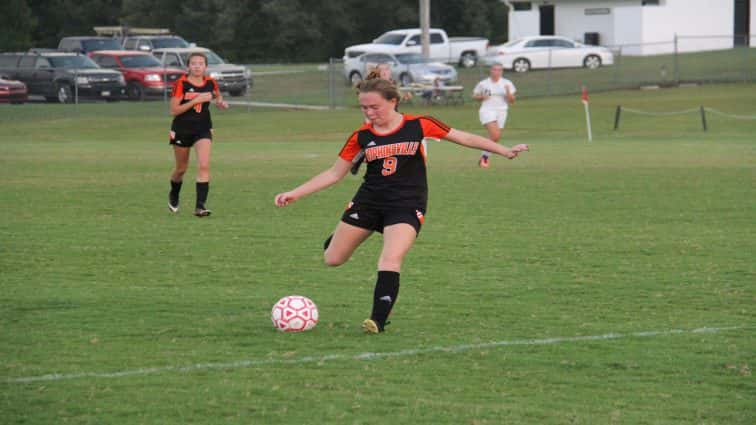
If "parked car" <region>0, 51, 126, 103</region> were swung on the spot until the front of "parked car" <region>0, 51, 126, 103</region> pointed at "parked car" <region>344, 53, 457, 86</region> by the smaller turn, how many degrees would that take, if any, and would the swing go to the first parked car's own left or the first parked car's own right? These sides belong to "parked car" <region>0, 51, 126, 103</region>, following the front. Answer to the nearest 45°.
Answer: approximately 45° to the first parked car's own left

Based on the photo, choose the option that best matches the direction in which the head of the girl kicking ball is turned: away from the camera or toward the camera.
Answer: toward the camera

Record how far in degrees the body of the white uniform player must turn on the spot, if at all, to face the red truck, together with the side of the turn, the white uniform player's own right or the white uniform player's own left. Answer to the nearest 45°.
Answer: approximately 135° to the white uniform player's own right

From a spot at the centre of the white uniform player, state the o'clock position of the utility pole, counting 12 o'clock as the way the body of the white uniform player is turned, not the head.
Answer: The utility pole is roughly at 6 o'clock from the white uniform player.

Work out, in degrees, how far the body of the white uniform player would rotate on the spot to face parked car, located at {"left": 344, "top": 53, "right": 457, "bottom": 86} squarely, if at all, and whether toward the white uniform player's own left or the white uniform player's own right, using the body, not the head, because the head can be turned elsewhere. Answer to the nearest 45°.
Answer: approximately 180°

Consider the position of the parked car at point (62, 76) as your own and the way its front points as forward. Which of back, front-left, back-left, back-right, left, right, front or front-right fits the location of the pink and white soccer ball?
front-right

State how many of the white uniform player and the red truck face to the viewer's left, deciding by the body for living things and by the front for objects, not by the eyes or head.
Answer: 0

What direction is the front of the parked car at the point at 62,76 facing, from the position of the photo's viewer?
facing the viewer and to the right of the viewer

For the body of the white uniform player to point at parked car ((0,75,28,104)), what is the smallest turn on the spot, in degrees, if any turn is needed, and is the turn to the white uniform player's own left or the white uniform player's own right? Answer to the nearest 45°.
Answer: approximately 135° to the white uniform player's own right

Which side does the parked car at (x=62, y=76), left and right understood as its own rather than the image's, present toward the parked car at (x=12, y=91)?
right

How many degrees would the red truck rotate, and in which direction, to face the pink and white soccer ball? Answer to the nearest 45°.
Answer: approximately 45° to its right

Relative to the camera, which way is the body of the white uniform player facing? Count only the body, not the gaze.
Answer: toward the camera

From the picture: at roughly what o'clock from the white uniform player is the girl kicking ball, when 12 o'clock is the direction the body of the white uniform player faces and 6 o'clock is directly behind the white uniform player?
The girl kicking ball is roughly at 12 o'clock from the white uniform player.
